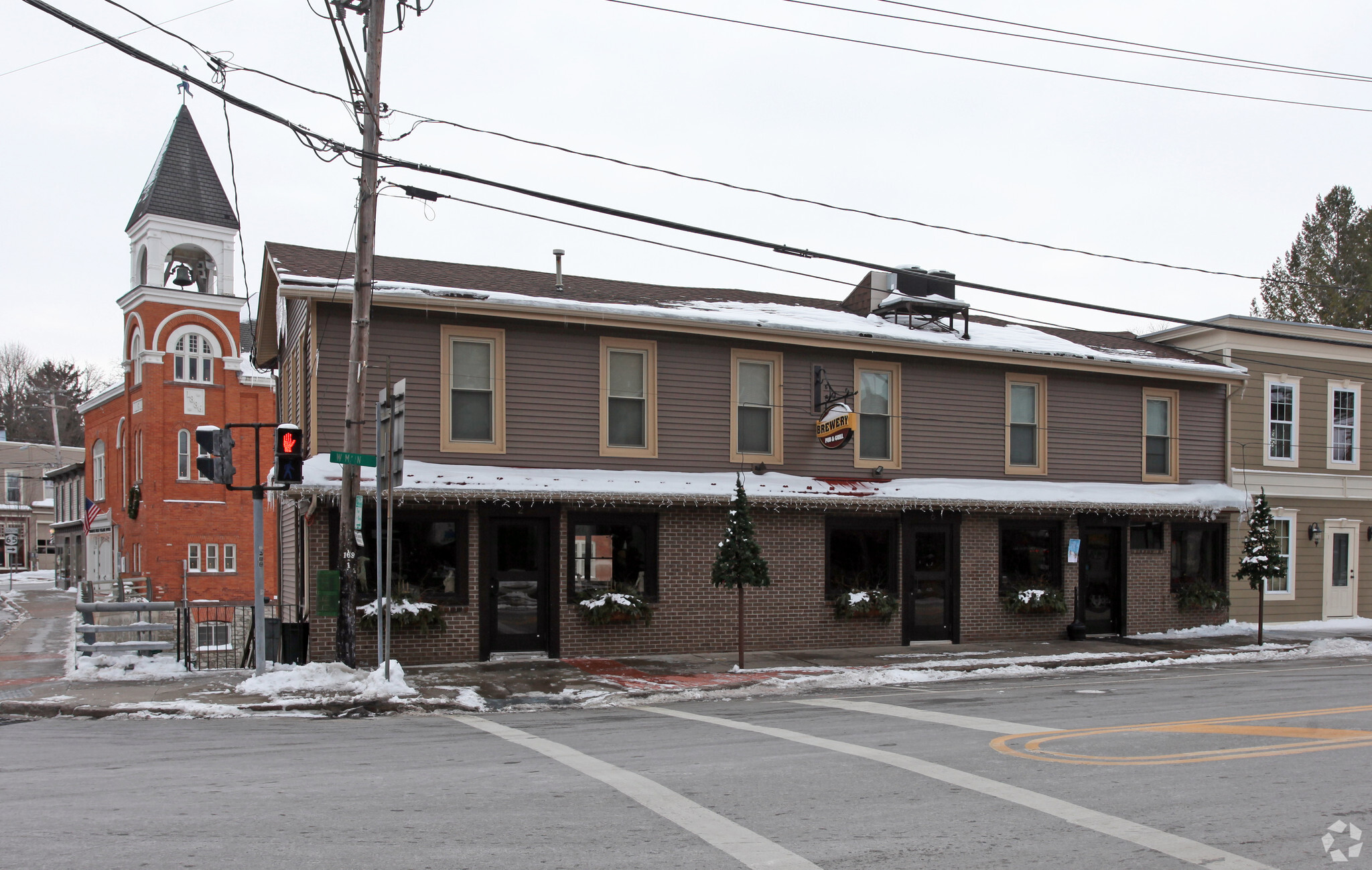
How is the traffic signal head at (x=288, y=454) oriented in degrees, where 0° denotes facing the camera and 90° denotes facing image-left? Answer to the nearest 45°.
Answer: approximately 0°

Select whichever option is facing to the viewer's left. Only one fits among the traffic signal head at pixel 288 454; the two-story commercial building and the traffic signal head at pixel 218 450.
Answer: the traffic signal head at pixel 218 450

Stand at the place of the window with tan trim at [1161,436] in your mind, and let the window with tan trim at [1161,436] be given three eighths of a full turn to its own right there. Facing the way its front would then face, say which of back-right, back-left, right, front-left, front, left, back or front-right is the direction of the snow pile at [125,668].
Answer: front-left

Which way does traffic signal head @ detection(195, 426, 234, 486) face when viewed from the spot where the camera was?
facing to the left of the viewer

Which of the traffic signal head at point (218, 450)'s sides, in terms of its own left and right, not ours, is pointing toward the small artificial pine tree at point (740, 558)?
back

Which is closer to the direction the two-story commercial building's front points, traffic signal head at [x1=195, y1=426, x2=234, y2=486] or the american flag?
the traffic signal head

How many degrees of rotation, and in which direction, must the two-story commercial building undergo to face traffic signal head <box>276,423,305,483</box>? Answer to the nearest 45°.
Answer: approximately 90° to its right

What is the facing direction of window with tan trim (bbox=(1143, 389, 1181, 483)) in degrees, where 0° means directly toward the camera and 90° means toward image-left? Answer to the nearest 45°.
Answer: approximately 315°

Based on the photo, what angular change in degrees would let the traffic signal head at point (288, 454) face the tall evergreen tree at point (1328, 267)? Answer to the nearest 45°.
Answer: approximately 135° to its left

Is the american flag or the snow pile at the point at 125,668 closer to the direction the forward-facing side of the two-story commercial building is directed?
the snow pile

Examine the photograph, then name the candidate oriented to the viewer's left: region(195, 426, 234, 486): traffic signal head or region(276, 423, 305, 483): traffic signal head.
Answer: region(195, 426, 234, 486): traffic signal head
